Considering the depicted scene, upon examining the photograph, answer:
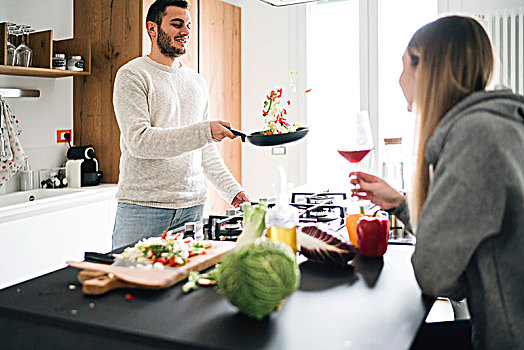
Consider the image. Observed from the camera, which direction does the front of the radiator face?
facing the viewer and to the left of the viewer

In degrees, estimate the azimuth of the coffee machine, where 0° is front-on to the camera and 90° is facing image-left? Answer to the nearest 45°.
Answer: approximately 315°

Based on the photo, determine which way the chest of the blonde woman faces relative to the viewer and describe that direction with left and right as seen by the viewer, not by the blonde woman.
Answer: facing away from the viewer and to the left of the viewer

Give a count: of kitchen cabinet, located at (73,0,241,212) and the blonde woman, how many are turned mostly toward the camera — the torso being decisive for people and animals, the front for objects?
1

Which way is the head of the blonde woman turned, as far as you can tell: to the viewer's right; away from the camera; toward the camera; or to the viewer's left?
to the viewer's left

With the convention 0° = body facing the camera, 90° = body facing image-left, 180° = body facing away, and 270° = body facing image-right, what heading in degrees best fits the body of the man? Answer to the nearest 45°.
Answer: approximately 315°

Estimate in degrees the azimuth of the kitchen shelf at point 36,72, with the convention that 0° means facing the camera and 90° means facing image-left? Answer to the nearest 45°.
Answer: approximately 315°

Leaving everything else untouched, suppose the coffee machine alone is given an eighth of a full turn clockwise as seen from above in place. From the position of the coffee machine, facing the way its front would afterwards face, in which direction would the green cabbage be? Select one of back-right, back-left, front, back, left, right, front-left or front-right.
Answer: front
